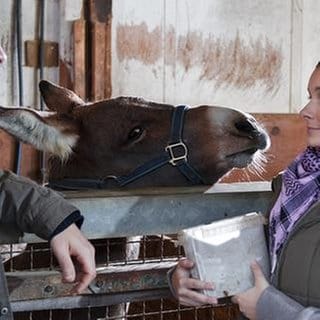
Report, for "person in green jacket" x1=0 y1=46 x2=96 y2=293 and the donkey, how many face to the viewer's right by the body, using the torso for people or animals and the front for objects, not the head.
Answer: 2

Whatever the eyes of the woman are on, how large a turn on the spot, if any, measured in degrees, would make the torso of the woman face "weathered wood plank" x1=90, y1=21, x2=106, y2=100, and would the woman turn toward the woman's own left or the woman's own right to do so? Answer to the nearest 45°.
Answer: approximately 90° to the woman's own right

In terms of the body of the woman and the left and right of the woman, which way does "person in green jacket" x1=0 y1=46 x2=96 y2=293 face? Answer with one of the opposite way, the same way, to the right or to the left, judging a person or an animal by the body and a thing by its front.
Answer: the opposite way

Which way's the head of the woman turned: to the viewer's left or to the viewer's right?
to the viewer's left

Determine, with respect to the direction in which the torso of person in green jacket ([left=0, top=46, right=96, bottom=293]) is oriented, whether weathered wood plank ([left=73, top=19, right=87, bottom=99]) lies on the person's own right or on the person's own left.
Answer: on the person's own left

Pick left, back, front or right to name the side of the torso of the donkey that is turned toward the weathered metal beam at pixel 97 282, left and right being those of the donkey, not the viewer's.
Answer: right

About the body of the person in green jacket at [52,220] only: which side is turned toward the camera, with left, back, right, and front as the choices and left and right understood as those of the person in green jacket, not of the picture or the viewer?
right

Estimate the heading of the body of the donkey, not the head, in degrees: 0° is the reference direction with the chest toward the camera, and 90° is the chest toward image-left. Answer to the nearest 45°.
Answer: approximately 270°
